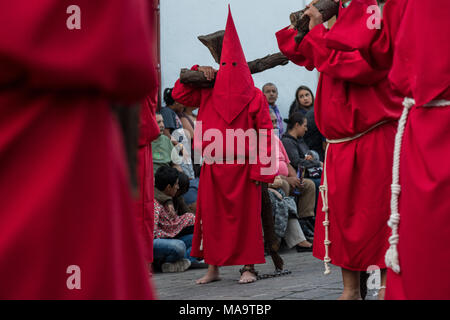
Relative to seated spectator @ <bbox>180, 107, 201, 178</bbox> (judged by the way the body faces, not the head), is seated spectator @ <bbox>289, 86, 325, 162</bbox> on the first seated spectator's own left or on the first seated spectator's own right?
on the first seated spectator's own left

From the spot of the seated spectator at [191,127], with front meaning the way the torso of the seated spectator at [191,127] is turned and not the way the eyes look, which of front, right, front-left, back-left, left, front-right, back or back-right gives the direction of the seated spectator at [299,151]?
front-left

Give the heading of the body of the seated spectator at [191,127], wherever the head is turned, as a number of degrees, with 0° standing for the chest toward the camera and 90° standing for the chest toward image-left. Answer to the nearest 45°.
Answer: approximately 315°

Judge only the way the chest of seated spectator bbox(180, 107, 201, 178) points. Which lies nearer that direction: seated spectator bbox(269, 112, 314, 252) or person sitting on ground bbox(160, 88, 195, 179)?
the seated spectator

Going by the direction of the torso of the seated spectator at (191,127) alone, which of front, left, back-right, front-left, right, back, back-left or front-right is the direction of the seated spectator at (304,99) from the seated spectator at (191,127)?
left
